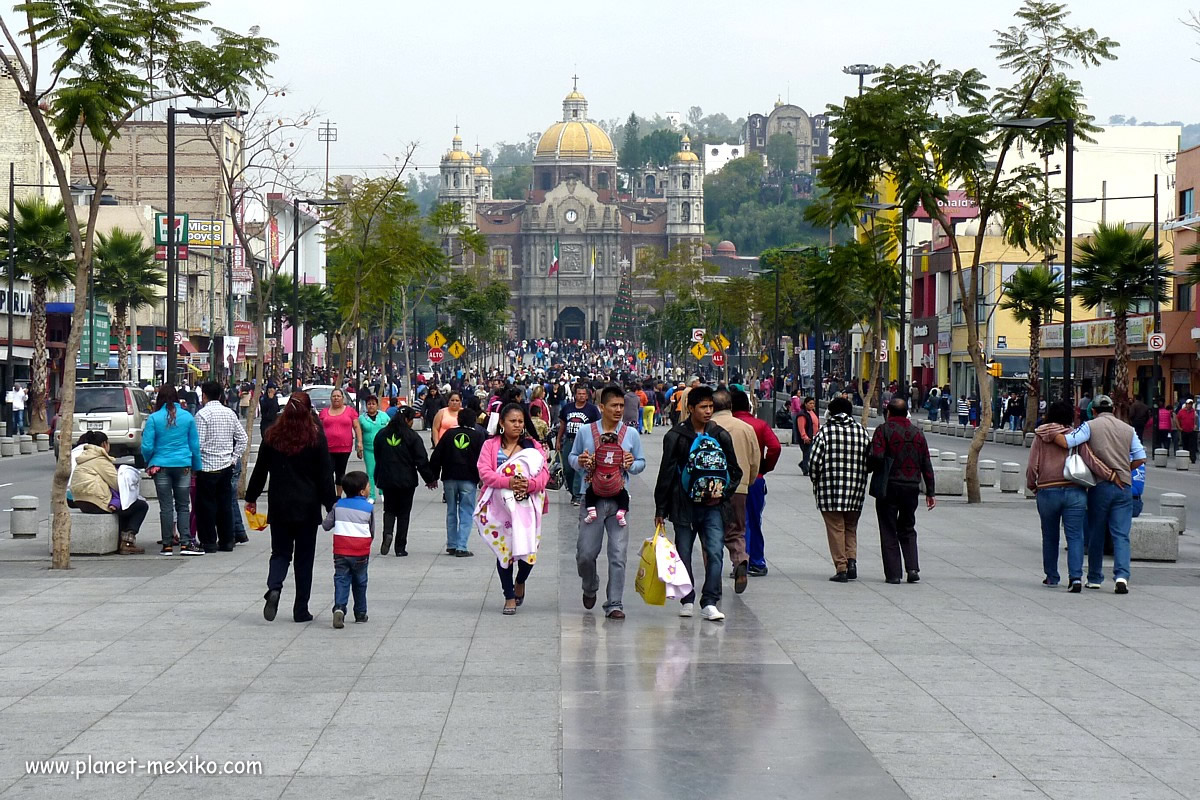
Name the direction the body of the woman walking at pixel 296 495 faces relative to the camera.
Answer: away from the camera

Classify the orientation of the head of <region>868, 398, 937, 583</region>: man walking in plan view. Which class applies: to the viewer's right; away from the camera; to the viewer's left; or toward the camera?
away from the camera

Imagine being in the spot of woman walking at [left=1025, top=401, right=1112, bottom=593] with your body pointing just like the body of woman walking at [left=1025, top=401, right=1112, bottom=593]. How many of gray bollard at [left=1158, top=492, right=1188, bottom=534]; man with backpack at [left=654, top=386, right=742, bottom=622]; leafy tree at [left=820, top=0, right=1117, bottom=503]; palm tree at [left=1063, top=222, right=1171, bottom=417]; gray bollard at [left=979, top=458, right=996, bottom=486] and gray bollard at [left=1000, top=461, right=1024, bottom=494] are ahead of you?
5

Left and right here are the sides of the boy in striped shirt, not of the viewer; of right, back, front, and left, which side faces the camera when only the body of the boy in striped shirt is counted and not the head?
back

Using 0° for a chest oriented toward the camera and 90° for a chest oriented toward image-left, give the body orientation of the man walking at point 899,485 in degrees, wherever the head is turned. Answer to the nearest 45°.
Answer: approximately 180°

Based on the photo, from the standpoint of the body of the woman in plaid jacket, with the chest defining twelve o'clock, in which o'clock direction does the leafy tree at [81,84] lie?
The leafy tree is roughly at 9 o'clock from the woman in plaid jacket.

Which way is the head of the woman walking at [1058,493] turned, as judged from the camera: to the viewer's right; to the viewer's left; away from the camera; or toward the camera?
away from the camera

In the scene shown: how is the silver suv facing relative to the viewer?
away from the camera

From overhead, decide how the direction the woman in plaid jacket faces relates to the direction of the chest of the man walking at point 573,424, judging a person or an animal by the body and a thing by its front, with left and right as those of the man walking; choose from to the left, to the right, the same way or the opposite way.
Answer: the opposite way

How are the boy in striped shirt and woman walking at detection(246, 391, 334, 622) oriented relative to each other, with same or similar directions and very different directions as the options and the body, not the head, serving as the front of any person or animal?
same or similar directions

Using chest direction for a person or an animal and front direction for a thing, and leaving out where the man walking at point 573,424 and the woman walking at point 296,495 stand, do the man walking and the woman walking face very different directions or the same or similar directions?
very different directions

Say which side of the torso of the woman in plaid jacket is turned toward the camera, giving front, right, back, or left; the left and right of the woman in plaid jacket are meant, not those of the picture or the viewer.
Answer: back

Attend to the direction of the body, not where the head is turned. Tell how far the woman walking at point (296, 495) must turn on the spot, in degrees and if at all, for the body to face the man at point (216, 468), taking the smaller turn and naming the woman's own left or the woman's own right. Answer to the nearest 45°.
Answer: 0° — they already face them

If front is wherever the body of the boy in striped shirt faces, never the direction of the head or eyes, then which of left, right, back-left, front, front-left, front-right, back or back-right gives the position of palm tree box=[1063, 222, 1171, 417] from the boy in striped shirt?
front-right

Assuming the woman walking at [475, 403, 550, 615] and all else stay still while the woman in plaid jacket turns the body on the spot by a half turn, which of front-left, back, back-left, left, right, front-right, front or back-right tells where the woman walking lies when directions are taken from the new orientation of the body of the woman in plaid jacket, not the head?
front-right

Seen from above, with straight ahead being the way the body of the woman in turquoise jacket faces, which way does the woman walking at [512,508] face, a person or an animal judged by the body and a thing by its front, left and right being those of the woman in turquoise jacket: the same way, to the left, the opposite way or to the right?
the opposite way

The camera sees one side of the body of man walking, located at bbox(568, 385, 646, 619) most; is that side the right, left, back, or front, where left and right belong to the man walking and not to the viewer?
front

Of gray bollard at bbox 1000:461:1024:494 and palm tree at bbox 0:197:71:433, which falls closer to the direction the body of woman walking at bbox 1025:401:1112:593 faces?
the gray bollard

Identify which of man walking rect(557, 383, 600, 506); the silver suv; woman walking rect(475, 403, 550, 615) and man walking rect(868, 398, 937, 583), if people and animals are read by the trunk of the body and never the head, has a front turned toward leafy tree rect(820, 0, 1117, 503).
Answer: man walking rect(868, 398, 937, 583)

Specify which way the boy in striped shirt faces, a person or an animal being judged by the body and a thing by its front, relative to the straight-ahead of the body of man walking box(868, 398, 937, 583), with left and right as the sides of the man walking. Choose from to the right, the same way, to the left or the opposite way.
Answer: the same way

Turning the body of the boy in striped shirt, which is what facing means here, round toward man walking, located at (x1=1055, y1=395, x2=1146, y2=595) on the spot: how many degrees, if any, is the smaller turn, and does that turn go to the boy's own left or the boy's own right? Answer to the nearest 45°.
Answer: approximately 90° to the boy's own right

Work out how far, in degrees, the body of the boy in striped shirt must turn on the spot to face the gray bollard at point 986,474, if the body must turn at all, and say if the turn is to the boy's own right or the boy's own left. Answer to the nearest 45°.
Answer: approximately 45° to the boy's own right

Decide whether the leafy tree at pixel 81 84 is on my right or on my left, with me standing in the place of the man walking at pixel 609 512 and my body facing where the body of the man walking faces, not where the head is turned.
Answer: on my right
